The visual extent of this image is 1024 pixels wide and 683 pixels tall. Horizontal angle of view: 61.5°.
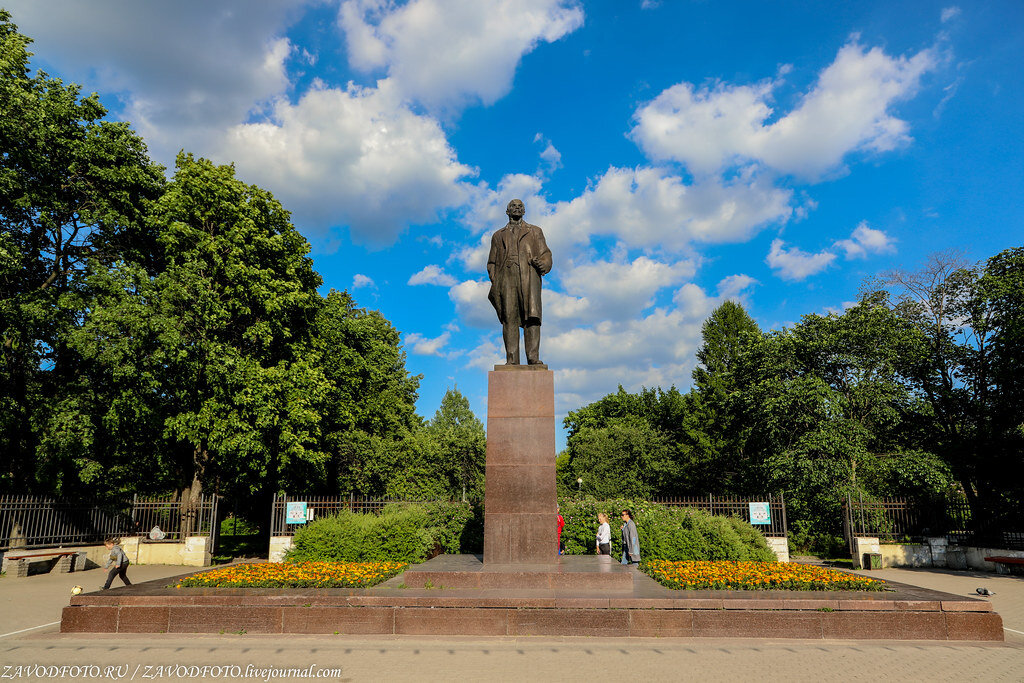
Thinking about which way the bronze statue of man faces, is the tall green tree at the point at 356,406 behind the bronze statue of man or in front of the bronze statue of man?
behind

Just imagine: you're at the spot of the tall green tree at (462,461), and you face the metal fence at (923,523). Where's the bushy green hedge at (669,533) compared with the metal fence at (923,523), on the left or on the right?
right

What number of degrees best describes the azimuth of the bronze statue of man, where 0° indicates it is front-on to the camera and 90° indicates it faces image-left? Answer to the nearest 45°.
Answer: approximately 0°

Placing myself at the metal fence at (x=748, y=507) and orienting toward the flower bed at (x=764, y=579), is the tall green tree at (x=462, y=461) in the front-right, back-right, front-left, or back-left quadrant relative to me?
back-right

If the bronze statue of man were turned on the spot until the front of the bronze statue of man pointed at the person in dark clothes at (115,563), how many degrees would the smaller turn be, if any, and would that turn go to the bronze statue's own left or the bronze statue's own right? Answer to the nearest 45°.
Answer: approximately 90° to the bronze statue's own right

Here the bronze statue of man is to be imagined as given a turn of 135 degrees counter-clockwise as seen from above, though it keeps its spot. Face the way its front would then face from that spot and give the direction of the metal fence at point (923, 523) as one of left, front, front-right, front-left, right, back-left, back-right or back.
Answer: front

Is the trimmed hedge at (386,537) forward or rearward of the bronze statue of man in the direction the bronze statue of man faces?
rearward

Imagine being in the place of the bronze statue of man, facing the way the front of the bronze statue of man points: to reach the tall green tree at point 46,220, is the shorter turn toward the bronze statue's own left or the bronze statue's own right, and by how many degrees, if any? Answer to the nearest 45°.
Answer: approximately 135° to the bronze statue's own right
